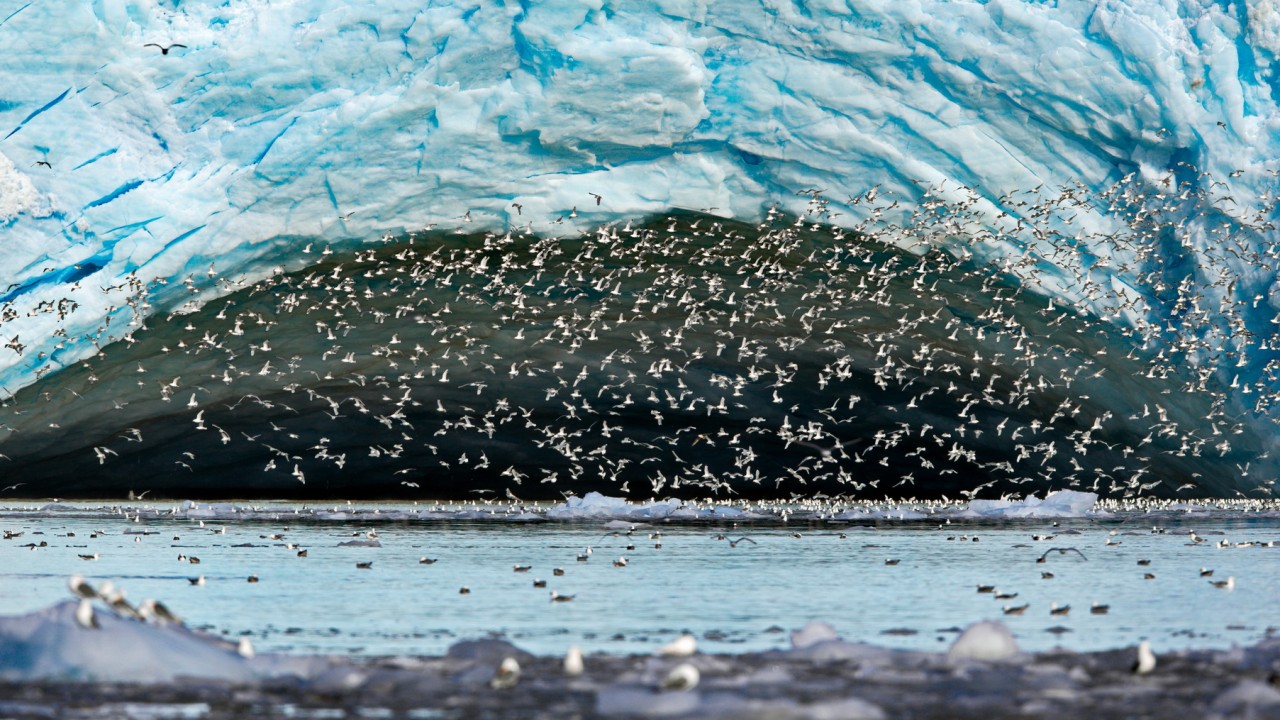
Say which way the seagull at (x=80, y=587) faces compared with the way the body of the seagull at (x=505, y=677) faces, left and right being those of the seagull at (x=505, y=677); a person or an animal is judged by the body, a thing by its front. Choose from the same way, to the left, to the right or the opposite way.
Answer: the opposite way
